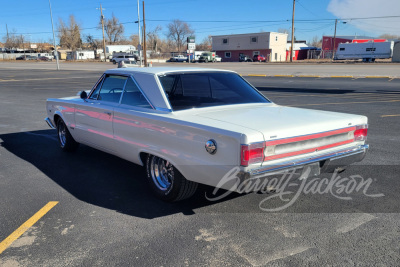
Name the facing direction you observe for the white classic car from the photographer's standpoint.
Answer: facing away from the viewer and to the left of the viewer
